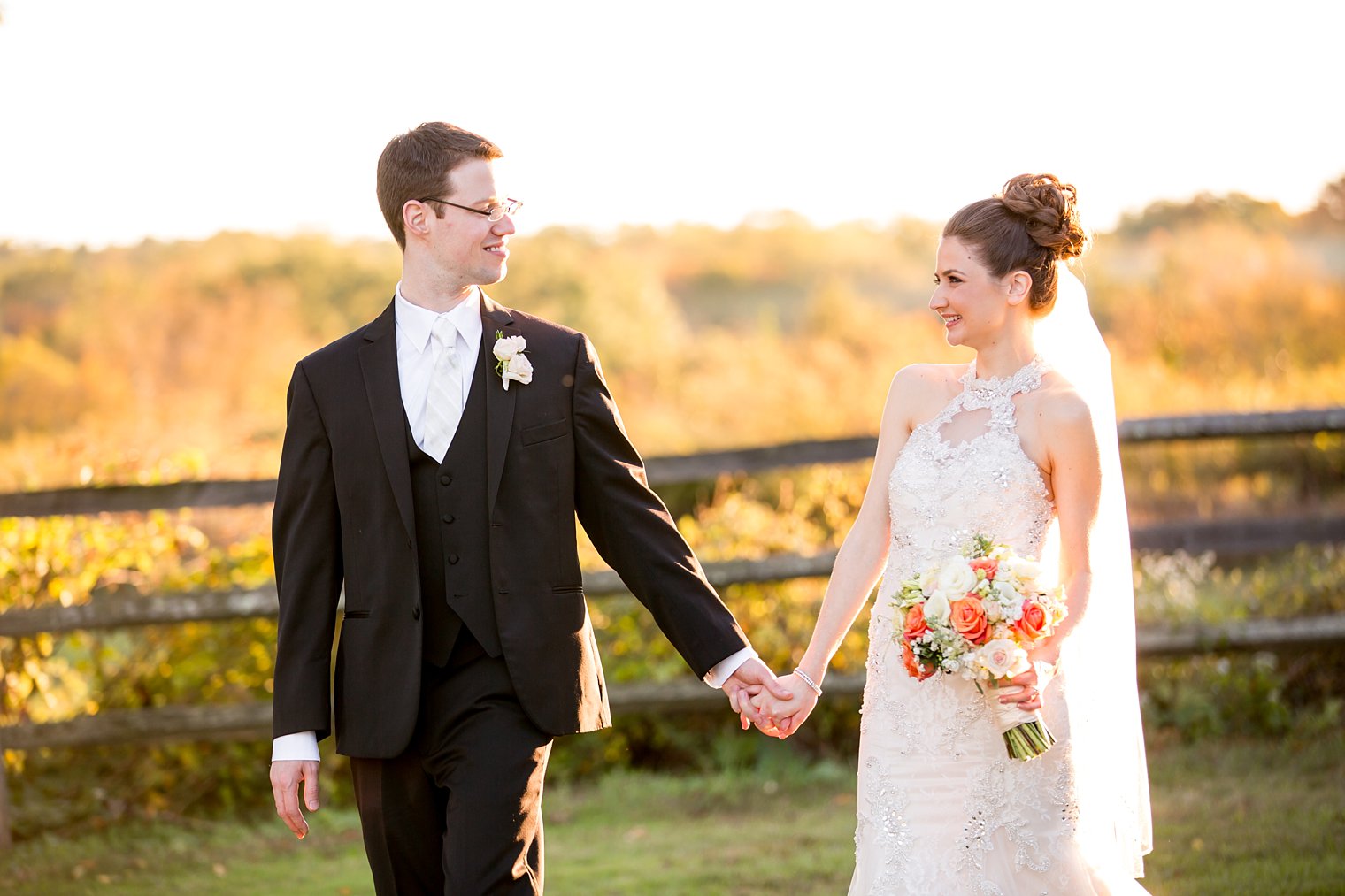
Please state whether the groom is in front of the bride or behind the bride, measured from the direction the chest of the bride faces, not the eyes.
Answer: in front

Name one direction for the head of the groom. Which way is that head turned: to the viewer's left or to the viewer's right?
to the viewer's right

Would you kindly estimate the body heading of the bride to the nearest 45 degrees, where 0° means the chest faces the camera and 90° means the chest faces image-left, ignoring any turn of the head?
approximately 45°

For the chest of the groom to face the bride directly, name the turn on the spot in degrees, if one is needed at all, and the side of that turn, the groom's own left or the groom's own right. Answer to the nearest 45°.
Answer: approximately 90° to the groom's own left

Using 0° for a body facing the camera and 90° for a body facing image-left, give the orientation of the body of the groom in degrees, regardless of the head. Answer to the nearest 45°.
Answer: approximately 0°

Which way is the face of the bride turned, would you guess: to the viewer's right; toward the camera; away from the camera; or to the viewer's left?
to the viewer's left
